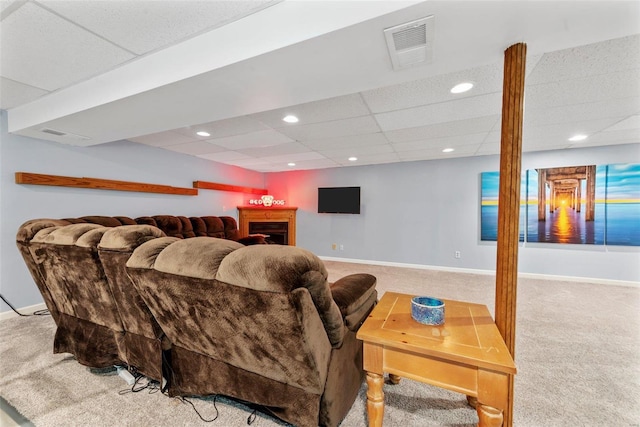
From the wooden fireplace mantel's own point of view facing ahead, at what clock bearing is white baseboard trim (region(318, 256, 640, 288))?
The white baseboard trim is roughly at 10 o'clock from the wooden fireplace mantel.

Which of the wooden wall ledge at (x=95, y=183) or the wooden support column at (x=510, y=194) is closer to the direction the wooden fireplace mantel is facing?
the wooden support column

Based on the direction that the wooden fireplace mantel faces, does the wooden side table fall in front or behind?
in front

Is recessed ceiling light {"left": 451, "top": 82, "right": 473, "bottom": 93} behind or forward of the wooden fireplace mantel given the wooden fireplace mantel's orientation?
forward

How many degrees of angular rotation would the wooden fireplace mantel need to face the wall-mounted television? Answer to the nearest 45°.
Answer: approximately 90° to its left

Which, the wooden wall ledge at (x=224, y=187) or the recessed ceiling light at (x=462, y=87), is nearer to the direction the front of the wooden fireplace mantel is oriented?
the recessed ceiling light

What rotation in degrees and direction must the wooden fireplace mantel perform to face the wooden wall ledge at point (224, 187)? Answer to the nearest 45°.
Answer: approximately 45° to its right

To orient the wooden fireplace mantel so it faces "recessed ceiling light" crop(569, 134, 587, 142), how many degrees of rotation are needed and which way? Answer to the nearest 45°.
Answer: approximately 45° to its left

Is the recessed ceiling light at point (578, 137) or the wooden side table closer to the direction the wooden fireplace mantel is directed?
the wooden side table

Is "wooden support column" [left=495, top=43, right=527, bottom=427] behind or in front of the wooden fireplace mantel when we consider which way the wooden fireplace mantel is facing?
in front

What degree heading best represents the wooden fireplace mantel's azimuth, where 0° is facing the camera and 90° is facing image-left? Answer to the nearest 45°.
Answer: approximately 0°
